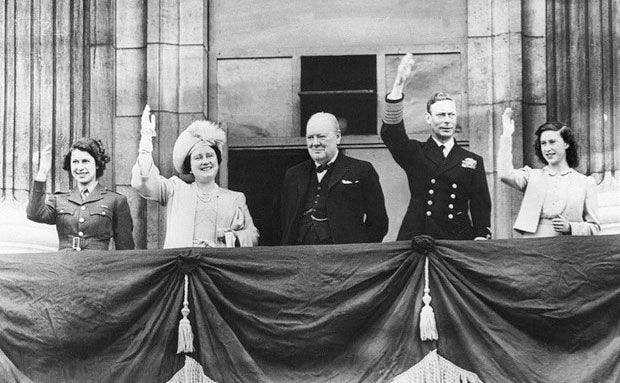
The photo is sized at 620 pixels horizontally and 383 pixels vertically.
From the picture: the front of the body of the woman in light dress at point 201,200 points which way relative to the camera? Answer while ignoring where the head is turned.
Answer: toward the camera

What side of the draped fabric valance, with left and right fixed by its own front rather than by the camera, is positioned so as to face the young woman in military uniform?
right

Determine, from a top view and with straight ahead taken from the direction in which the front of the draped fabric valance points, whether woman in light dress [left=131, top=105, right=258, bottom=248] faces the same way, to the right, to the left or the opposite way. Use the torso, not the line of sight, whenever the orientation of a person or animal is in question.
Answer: the same way

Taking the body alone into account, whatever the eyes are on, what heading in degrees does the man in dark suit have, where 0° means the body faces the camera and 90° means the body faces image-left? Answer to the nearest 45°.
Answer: approximately 45°

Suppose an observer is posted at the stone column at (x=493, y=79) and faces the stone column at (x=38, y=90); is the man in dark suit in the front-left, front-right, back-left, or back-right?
front-left

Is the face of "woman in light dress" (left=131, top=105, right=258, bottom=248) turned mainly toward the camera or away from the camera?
toward the camera

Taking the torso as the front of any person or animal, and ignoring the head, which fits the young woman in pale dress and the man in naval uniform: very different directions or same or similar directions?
same or similar directions

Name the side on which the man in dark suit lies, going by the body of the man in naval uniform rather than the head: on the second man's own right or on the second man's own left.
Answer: on the second man's own right

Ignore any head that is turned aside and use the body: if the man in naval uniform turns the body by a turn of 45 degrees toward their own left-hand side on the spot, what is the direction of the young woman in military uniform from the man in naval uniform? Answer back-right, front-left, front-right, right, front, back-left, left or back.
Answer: back-right

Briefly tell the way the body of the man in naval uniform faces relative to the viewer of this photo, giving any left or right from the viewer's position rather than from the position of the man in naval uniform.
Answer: facing the viewer

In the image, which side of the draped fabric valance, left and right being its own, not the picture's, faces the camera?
front

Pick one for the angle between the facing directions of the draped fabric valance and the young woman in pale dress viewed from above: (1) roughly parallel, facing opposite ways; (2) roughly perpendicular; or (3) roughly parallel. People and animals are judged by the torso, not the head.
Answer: roughly parallel

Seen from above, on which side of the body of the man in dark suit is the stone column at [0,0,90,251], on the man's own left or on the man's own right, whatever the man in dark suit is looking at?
on the man's own right

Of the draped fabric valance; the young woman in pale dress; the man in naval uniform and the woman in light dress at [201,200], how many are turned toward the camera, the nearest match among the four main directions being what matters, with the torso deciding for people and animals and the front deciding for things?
4
